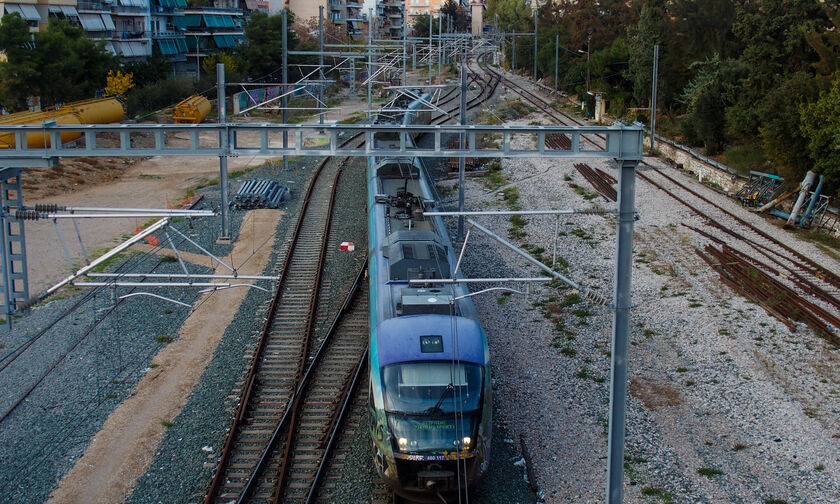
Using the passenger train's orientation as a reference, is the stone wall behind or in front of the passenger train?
behind

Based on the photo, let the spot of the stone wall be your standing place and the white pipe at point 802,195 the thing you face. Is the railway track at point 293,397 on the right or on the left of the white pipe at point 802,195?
right

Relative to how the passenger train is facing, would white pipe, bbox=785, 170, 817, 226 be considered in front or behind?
behind

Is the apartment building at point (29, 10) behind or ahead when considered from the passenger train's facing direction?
behind

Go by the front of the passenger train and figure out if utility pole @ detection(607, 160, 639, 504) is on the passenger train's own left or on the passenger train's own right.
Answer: on the passenger train's own left

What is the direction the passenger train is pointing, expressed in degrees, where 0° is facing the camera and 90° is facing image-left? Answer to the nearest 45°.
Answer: approximately 0°
